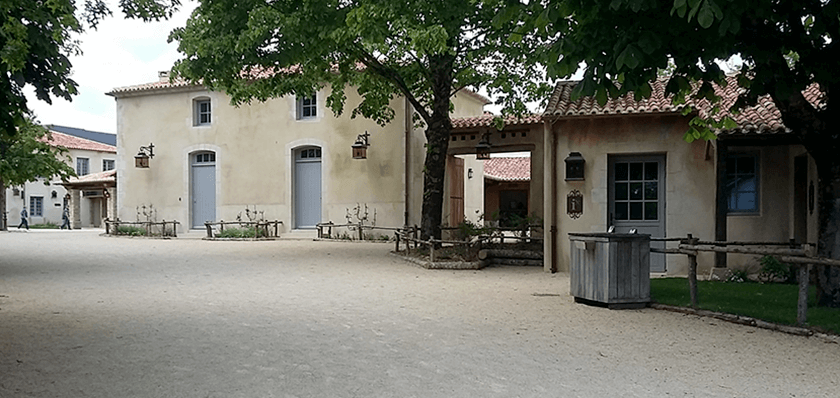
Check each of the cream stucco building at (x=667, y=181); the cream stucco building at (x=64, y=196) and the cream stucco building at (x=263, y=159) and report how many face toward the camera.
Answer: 3

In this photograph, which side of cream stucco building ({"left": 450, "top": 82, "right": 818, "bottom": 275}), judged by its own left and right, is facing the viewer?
front

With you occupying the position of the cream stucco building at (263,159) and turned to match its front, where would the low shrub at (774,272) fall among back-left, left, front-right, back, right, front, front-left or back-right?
front-left

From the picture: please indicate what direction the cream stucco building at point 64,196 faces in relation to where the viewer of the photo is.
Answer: facing the viewer

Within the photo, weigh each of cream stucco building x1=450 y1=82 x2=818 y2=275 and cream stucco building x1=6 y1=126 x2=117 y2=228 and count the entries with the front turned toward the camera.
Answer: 2

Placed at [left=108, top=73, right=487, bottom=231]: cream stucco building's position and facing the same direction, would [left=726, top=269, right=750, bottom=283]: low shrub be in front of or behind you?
in front

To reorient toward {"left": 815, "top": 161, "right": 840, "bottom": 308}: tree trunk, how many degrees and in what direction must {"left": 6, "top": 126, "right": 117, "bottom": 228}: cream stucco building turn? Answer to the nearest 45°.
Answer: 0° — it already faces it
